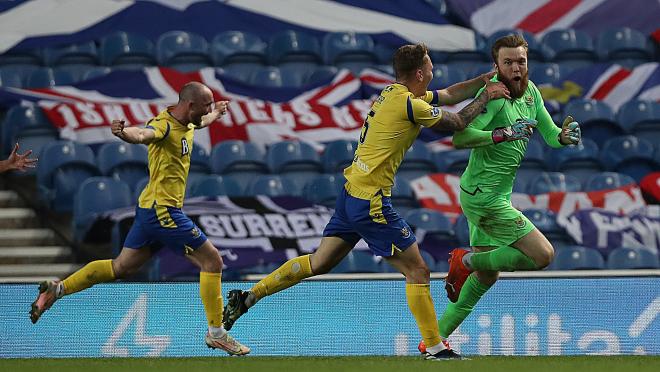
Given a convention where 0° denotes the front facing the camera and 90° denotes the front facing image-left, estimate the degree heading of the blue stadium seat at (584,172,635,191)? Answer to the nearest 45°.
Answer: approximately 0°

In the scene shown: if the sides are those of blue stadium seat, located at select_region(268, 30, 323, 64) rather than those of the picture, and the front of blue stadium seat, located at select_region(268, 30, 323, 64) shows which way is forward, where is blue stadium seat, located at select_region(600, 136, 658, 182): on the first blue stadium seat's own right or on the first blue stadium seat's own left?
on the first blue stadium seat's own left

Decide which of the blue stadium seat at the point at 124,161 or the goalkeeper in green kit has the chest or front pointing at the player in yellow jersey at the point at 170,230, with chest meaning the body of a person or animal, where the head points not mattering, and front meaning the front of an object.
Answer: the blue stadium seat

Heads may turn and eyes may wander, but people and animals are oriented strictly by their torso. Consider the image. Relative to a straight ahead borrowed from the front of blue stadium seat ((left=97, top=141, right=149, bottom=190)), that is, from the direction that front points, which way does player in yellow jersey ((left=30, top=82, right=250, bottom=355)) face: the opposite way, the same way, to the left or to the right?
to the left

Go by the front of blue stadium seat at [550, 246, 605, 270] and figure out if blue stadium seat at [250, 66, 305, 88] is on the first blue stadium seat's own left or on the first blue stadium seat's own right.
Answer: on the first blue stadium seat's own right

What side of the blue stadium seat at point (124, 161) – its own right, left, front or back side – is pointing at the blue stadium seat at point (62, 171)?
right

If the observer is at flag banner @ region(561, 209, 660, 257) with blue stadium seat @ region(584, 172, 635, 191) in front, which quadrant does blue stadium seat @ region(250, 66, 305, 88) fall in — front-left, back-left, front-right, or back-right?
front-left

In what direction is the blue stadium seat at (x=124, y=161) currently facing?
toward the camera

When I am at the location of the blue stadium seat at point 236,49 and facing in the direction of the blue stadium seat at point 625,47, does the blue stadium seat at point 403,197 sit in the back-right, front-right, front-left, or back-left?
front-right

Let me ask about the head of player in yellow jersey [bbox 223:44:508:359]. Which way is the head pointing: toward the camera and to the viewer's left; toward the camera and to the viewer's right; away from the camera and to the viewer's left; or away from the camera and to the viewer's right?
away from the camera and to the viewer's right

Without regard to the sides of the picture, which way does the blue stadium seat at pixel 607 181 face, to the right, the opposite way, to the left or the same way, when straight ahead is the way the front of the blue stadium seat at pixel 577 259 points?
the same way

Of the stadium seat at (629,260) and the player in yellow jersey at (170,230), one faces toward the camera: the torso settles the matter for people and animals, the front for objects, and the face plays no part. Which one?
the stadium seat

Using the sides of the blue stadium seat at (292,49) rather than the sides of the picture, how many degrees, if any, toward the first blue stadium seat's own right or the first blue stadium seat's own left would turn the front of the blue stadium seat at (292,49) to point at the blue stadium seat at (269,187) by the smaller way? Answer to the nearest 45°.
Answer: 0° — it already faces it

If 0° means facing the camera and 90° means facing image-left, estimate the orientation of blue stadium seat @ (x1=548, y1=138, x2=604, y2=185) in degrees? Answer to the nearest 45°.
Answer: approximately 0°

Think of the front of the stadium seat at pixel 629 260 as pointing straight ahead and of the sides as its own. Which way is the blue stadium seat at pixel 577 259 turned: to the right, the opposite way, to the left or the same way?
the same way

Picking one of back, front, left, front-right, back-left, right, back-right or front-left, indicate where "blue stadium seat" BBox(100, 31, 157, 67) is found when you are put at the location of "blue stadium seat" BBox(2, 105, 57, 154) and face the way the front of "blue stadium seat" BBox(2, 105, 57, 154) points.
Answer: back-left

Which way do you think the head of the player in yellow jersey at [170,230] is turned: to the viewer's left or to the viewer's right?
to the viewer's right
